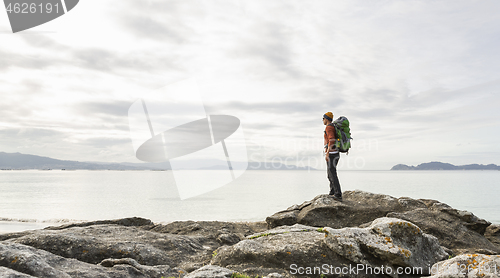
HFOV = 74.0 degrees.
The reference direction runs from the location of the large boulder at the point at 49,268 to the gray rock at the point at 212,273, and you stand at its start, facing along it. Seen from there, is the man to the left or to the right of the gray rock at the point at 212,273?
left

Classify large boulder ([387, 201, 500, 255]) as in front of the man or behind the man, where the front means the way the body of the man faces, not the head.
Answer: behind

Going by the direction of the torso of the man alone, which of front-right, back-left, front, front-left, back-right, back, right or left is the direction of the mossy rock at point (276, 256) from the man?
left

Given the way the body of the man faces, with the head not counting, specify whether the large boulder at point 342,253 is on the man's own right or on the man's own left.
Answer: on the man's own left

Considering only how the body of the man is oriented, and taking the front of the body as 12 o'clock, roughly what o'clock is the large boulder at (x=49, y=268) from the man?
The large boulder is roughly at 10 o'clock from the man.

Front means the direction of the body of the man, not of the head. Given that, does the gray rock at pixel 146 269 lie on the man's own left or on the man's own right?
on the man's own left

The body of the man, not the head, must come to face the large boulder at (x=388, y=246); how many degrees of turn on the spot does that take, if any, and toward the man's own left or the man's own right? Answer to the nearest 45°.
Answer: approximately 90° to the man's own left

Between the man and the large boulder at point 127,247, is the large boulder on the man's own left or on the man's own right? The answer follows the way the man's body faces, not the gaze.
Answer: on the man's own left

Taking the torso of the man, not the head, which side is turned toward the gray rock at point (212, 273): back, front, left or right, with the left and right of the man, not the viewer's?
left

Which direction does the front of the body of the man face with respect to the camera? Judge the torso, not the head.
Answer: to the viewer's left
